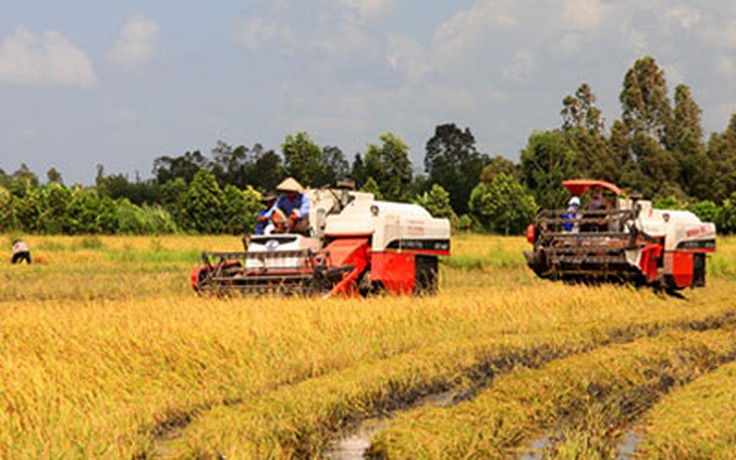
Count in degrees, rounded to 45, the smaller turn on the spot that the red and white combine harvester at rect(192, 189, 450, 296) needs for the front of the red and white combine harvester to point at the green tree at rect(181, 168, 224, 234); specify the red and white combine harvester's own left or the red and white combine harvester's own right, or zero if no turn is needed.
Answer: approximately 135° to the red and white combine harvester's own right

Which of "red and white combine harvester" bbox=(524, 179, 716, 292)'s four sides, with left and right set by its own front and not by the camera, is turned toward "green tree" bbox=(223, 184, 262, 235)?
right

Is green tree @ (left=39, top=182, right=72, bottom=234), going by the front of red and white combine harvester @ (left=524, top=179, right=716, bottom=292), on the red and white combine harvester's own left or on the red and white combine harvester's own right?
on the red and white combine harvester's own right

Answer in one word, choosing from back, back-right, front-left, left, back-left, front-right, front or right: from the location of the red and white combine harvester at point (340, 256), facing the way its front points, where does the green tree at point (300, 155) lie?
back-right

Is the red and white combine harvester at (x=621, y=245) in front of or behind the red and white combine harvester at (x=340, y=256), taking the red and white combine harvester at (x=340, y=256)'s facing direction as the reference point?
behind

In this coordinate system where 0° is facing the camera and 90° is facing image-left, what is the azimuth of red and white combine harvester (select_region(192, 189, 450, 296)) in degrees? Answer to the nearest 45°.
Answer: approximately 45°

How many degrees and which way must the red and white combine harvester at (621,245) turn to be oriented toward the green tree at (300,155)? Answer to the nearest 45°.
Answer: approximately 90° to its right

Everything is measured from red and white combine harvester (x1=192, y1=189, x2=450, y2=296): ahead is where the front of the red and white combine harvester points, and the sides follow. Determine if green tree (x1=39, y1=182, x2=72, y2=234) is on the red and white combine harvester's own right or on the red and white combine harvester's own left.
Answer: on the red and white combine harvester's own right

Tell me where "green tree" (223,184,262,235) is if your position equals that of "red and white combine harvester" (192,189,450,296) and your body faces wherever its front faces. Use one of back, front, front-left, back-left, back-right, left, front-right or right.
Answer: back-right

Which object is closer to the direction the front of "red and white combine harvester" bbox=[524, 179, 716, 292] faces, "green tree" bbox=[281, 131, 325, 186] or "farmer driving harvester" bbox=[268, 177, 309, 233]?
the farmer driving harvester

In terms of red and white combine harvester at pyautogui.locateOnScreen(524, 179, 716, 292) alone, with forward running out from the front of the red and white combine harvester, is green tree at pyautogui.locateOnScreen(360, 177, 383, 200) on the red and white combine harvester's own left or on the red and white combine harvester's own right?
on the red and white combine harvester's own right

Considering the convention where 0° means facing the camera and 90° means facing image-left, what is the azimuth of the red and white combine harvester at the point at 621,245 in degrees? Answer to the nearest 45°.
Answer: approximately 45°

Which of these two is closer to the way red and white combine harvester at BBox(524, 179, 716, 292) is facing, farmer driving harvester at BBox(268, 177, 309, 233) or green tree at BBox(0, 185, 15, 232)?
the farmer driving harvester
